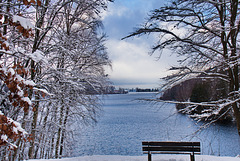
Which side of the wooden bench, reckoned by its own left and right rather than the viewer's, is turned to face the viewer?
back

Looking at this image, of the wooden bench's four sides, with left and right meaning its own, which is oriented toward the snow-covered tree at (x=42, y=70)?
left
